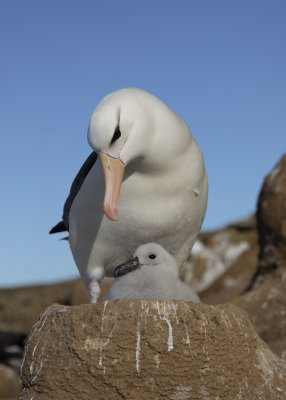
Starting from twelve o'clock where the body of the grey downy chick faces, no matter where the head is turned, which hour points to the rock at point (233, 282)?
The rock is roughly at 5 o'clock from the grey downy chick.

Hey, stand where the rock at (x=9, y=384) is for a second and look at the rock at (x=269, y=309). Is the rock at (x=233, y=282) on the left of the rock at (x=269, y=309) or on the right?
left

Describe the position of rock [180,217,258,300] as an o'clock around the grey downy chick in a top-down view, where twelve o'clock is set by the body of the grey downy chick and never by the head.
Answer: The rock is roughly at 5 o'clock from the grey downy chick.

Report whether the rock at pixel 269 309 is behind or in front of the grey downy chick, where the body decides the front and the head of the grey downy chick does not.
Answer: behind

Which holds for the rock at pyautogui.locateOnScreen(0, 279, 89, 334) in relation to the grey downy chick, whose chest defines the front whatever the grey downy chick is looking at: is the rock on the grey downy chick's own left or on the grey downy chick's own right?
on the grey downy chick's own right

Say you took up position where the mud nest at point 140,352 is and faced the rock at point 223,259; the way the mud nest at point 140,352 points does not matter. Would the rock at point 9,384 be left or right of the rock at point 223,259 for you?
left
